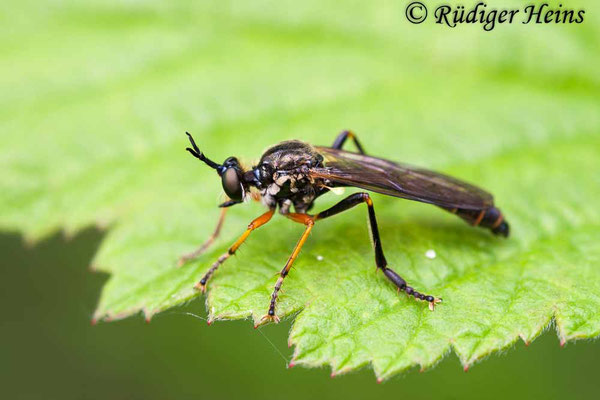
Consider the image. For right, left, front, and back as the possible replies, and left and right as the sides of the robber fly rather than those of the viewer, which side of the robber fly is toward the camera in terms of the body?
left
